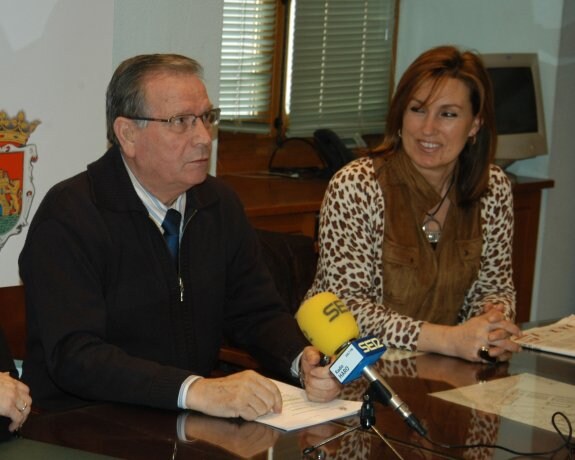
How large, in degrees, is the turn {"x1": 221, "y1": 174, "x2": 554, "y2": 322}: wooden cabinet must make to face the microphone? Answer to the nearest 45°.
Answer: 0° — it already faces it

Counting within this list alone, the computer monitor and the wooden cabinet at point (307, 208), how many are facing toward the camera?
2

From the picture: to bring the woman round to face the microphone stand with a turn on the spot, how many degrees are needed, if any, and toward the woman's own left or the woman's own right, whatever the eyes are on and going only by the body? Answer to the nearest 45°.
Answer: approximately 45° to the woman's own right

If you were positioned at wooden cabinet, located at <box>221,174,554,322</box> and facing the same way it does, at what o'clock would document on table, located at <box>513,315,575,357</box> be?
The document on table is roughly at 11 o'clock from the wooden cabinet.

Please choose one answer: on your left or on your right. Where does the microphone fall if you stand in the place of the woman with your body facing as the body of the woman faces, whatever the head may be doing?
on your right

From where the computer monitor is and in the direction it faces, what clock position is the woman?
The woman is roughly at 12 o'clock from the computer monitor.

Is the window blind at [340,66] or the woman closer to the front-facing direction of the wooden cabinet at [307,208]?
the woman

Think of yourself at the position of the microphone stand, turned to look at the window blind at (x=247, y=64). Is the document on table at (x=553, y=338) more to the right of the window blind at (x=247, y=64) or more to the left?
right

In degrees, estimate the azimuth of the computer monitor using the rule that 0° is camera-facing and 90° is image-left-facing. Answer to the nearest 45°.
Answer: approximately 0°

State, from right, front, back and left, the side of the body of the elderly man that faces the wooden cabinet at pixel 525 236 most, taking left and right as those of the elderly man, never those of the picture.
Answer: left
